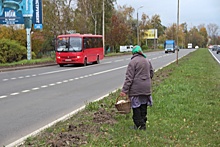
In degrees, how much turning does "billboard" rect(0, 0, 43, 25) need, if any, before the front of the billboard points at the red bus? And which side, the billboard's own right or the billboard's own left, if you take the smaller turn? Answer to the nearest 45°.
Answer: approximately 45° to the billboard's own left

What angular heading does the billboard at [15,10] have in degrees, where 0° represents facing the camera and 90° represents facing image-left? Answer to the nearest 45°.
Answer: approximately 0°

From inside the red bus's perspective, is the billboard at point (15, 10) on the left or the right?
on its right

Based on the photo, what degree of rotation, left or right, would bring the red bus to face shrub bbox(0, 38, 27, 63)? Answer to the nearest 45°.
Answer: approximately 45° to its right

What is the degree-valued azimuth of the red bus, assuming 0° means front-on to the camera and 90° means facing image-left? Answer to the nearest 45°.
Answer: approximately 45°
